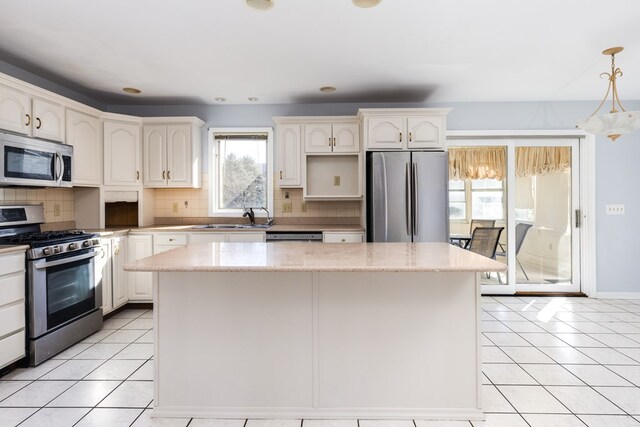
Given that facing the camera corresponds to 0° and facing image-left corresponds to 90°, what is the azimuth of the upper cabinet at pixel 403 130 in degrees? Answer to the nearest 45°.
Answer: approximately 0°

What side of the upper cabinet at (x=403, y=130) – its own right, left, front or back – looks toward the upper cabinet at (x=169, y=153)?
right

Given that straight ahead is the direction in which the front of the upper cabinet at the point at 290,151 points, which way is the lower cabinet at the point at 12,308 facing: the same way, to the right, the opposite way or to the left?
to the left

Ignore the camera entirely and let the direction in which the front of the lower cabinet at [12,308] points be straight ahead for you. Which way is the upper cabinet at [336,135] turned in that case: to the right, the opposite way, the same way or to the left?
to the right

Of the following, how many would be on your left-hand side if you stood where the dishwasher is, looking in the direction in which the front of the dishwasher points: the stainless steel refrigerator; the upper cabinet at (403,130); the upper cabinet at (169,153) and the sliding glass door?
3

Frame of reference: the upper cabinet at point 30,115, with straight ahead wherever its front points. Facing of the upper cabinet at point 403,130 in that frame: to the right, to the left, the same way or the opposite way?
to the right

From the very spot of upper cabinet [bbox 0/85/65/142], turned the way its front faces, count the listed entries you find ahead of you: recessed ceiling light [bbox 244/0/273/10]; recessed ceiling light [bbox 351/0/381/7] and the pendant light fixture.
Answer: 3

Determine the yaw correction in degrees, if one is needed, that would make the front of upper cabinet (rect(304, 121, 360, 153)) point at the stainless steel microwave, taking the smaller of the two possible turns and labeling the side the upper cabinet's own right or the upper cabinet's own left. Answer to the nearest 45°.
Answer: approximately 45° to the upper cabinet's own right

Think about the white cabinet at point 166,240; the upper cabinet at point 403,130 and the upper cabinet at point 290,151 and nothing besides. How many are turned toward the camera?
3

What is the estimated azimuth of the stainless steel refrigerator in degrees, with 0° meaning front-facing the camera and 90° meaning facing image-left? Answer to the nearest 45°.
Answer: approximately 0°

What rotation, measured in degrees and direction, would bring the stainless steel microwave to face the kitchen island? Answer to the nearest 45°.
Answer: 0° — it already faces it

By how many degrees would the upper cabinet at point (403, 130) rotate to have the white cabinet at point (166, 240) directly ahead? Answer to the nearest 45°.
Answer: approximately 90° to its right

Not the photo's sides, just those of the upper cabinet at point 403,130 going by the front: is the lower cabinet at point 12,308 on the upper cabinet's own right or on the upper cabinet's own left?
on the upper cabinet's own right

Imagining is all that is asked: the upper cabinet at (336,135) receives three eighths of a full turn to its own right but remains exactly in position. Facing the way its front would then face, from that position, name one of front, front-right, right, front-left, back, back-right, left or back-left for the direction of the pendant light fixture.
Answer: back
